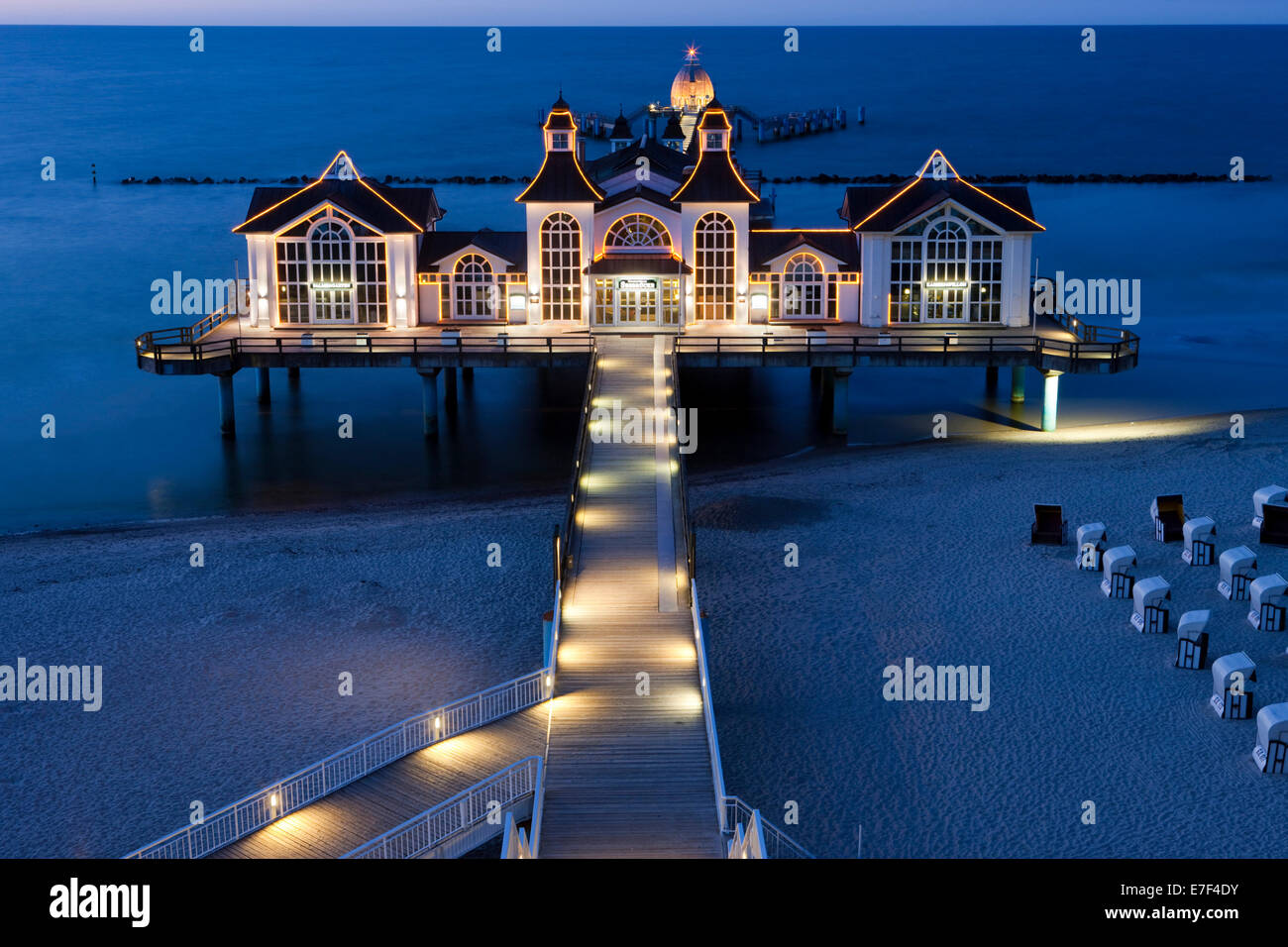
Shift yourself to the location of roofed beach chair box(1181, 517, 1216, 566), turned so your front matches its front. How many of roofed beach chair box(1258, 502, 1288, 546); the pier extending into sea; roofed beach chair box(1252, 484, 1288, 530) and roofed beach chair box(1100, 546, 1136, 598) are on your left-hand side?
2
